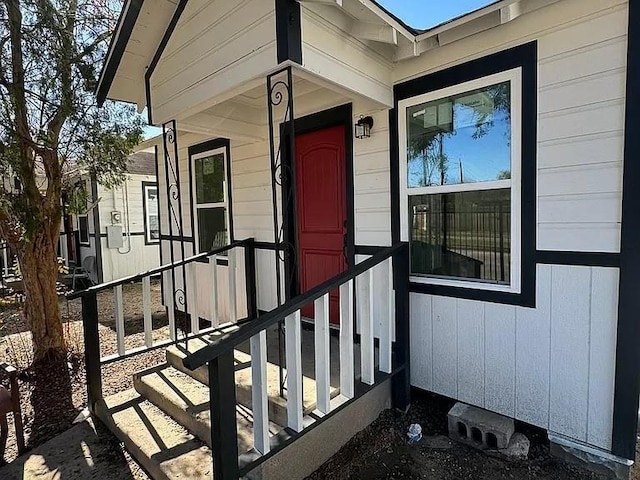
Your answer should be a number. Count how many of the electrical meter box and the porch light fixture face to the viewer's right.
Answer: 0

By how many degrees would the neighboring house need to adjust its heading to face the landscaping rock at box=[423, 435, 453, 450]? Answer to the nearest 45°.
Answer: approximately 90° to its left

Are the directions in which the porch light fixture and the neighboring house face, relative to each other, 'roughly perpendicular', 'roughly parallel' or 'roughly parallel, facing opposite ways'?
roughly parallel

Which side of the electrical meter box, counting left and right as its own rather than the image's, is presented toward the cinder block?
front

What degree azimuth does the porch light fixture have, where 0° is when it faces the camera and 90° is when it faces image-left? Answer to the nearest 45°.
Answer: approximately 45°

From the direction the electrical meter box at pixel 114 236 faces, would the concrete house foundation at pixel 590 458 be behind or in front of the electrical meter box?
in front

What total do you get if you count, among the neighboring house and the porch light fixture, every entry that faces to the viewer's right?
0

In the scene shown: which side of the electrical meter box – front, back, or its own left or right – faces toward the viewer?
front

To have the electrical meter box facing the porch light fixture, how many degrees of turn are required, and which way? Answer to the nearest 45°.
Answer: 0° — it already faces it

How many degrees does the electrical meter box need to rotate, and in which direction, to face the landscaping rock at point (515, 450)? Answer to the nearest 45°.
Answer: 0° — it already faces it

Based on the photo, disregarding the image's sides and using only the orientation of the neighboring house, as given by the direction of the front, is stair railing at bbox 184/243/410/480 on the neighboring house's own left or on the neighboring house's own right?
on the neighboring house's own left

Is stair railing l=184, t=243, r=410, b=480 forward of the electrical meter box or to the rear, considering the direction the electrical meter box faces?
forward
